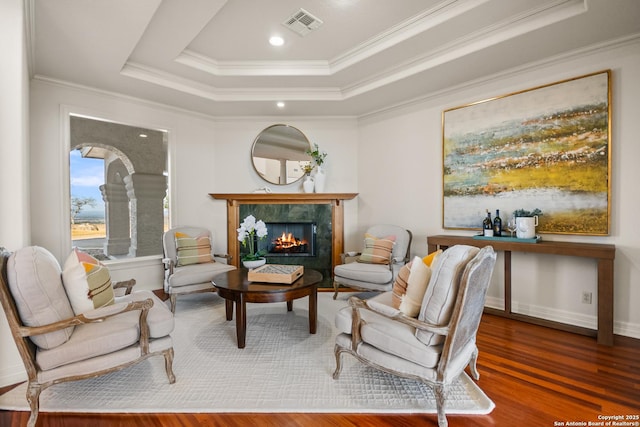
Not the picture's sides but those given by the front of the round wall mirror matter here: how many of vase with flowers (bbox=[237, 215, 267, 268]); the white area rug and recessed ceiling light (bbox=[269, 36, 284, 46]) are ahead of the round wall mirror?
3

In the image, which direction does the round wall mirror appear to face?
toward the camera

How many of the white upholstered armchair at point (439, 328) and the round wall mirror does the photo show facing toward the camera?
1

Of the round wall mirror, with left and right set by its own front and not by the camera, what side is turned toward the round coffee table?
front

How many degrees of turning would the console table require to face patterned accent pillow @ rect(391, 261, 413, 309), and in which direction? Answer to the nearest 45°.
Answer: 0° — it already faces it

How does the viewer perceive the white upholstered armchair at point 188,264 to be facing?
facing the viewer and to the right of the viewer

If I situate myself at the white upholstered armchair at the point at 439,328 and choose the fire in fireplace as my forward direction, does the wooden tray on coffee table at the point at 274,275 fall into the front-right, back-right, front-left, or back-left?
front-left

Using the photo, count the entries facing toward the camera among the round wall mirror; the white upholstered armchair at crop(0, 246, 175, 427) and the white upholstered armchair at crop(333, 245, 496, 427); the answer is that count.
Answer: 1

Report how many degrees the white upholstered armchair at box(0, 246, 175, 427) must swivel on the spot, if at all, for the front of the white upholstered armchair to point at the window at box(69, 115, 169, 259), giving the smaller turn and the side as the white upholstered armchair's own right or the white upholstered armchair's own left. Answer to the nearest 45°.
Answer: approximately 45° to the white upholstered armchair's own left

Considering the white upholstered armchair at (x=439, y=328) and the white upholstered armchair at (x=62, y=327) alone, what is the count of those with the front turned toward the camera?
0

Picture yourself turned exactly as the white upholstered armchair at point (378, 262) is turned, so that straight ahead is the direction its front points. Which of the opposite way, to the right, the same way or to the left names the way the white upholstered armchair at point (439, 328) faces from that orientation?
to the right

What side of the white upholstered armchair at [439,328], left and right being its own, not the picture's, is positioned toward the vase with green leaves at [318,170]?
front

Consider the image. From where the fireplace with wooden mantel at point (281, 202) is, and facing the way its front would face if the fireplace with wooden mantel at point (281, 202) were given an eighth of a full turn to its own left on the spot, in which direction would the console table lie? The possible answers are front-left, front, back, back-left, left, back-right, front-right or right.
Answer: front

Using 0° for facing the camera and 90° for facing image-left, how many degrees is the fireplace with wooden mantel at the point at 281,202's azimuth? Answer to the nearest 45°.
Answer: approximately 0°

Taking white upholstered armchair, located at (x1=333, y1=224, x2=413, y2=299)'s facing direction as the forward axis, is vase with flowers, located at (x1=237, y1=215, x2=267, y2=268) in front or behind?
in front

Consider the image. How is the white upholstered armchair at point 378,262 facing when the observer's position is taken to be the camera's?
facing the viewer and to the left of the viewer
